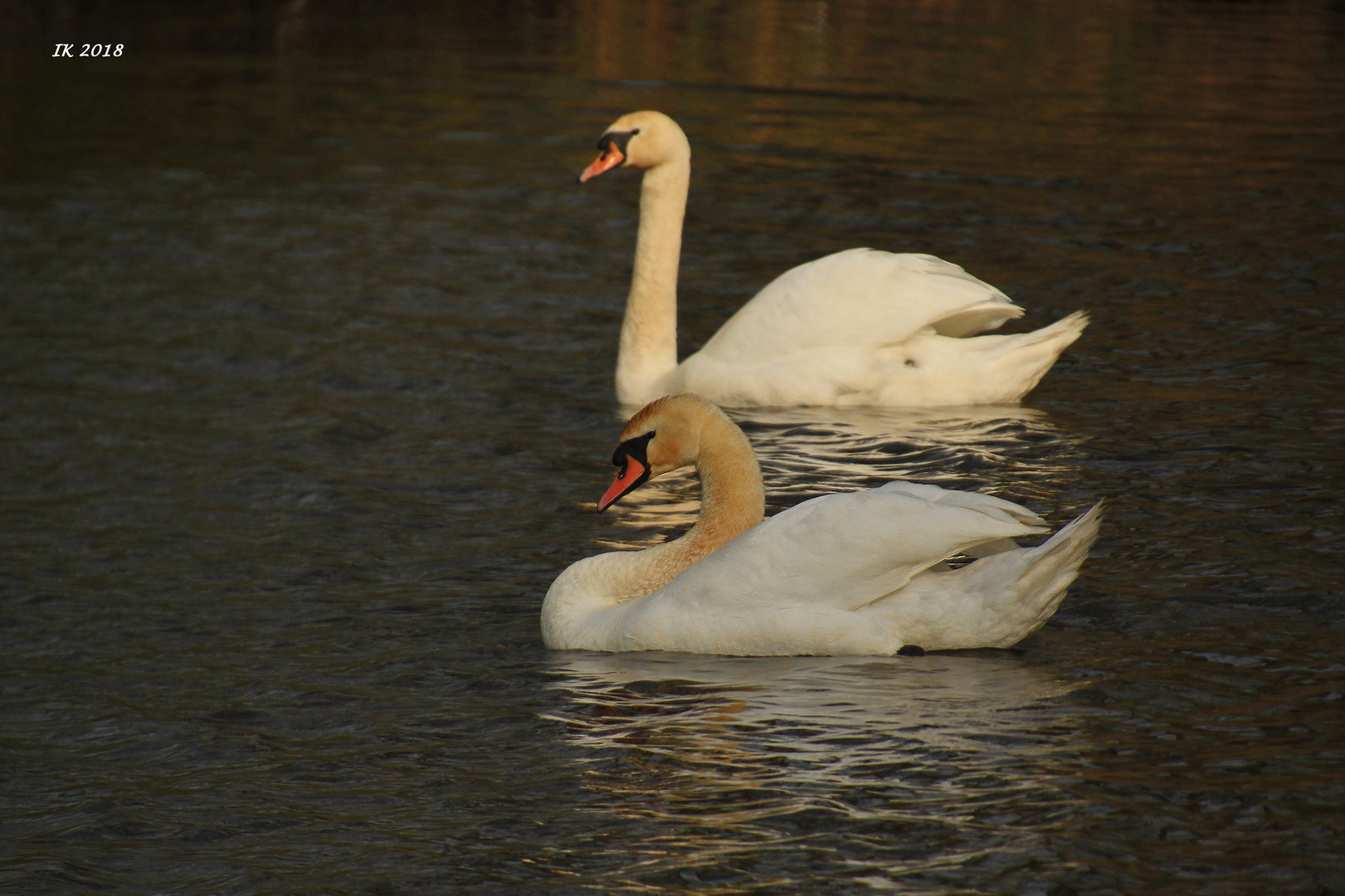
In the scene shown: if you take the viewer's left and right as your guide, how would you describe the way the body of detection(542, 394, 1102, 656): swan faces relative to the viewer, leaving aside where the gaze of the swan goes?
facing to the left of the viewer

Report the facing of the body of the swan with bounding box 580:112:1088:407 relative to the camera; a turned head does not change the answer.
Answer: to the viewer's left
